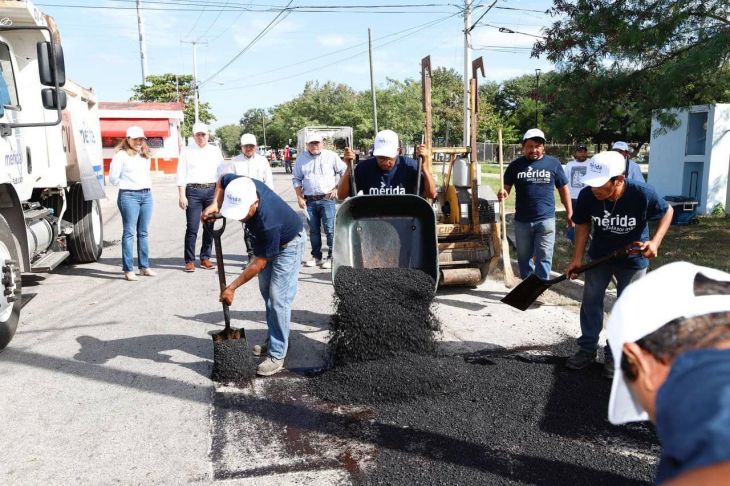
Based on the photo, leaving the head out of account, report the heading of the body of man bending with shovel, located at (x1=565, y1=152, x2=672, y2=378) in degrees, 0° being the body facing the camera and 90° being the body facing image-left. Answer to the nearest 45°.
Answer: approximately 45°

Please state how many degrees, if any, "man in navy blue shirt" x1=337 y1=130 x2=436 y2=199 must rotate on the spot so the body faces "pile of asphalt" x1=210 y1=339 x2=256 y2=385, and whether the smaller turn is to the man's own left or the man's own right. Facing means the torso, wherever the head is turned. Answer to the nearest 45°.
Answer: approximately 45° to the man's own right

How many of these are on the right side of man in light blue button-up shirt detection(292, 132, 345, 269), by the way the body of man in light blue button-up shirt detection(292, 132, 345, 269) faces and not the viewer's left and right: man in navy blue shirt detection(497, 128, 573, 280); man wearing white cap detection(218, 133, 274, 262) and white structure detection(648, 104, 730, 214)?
1

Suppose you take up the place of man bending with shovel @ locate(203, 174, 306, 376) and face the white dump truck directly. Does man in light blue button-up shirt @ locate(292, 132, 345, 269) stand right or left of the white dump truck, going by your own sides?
right

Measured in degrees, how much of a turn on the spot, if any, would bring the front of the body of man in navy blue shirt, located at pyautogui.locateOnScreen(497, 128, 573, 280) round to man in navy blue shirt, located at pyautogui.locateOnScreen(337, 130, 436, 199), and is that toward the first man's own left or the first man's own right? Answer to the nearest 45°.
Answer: approximately 45° to the first man's own right

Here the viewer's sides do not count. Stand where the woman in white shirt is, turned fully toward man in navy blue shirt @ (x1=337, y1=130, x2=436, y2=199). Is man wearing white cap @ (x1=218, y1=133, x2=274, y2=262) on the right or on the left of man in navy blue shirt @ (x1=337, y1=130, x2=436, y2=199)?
left

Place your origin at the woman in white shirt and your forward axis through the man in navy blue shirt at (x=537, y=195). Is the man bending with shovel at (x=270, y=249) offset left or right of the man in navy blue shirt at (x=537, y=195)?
right

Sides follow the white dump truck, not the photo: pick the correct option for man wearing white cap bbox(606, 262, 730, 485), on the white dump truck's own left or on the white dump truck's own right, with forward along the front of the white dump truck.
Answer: on the white dump truck's own left

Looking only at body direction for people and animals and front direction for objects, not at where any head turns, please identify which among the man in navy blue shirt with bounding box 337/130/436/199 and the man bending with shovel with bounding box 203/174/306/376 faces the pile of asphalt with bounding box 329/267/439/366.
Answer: the man in navy blue shirt

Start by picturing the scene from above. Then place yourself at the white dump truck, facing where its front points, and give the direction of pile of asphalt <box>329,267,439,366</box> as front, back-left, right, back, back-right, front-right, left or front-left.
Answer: left

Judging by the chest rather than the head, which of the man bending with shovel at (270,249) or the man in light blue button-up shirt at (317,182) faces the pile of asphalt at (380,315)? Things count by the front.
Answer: the man in light blue button-up shirt

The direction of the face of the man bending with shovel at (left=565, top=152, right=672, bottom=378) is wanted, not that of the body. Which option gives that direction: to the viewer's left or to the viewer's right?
to the viewer's left
